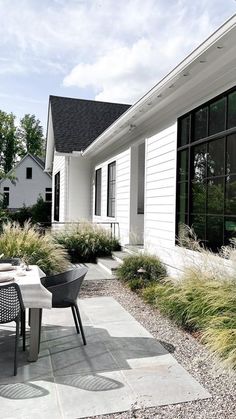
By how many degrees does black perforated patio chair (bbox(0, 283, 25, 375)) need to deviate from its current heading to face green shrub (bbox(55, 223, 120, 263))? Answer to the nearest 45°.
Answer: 0° — it already faces it

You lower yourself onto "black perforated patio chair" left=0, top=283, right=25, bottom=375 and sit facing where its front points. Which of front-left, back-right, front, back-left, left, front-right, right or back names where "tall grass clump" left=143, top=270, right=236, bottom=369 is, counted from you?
right

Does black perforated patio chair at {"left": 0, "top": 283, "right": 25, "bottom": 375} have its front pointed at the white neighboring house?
yes

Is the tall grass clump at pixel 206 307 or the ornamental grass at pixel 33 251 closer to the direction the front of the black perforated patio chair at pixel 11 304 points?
the ornamental grass

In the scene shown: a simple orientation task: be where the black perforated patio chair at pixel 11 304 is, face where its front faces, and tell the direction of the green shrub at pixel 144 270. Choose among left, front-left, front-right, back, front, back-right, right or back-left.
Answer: front-right

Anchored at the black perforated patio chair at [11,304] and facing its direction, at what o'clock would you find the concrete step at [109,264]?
The concrete step is roughly at 1 o'clock from the black perforated patio chair.

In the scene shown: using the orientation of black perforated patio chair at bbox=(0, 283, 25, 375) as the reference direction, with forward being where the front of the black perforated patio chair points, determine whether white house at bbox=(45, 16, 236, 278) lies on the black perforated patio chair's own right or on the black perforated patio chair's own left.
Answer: on the black perforated patio chair's own right

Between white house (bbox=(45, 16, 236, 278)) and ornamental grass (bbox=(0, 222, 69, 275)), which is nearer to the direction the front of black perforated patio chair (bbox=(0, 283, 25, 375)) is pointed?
the ornamental grass

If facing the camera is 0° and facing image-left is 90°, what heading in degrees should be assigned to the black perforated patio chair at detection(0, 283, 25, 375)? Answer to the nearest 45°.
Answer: approximately 180°

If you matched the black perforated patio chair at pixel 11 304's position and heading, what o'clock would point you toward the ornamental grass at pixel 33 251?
The ornamental grass is roughly at 12 o'clock from the black perforated patio chair.
